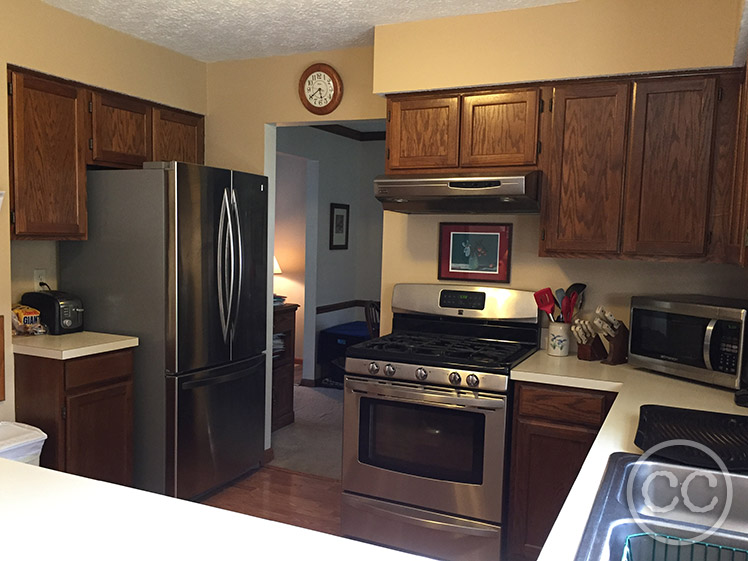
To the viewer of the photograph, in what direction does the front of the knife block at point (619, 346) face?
facing the viewer and to the left of the viewer

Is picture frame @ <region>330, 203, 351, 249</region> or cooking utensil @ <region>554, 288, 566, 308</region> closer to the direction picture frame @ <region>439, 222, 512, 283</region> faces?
the cooking utensil

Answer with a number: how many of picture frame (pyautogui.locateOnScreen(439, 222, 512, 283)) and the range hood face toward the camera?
2

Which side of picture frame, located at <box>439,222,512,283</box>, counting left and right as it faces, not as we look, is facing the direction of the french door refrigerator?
right

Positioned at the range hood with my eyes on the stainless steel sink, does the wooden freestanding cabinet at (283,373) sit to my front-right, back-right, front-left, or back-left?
back-right

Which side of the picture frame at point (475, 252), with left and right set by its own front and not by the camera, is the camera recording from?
front

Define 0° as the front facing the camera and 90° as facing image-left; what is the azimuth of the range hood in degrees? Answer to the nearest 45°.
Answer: approximately 0°

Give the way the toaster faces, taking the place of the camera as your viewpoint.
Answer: facing the viewer and to the right of the viewer
